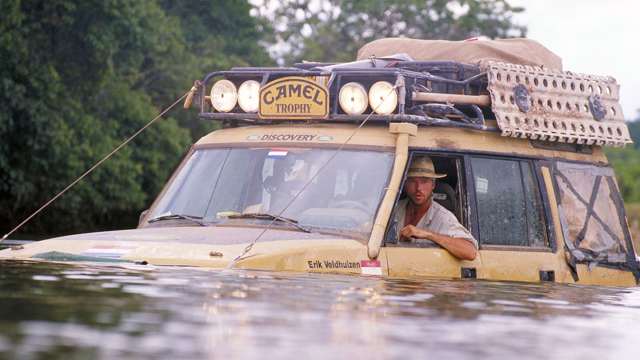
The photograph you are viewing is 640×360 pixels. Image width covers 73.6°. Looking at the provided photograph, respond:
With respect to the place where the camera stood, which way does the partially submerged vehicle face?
facing the viewer and to the left of the viewer

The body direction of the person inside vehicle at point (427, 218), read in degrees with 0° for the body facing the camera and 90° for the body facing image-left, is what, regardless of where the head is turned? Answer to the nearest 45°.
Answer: approximately 45°

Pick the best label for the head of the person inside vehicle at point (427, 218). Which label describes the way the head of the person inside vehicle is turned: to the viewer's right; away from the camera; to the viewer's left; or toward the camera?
toward the camera
